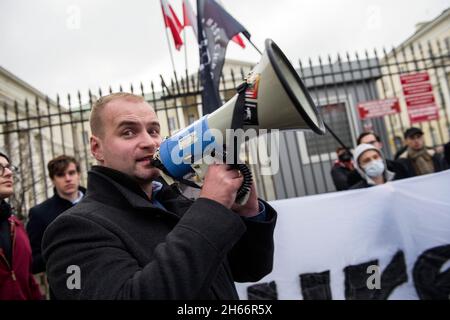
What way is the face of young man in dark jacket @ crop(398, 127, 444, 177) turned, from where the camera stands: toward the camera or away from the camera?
toward the camera

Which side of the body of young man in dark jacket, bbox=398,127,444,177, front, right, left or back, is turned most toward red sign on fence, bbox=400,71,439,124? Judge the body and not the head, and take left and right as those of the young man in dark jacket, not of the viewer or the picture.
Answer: back

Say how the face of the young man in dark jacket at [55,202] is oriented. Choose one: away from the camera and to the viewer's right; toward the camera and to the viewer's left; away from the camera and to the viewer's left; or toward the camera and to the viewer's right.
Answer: toward the camera and to the viewer's right

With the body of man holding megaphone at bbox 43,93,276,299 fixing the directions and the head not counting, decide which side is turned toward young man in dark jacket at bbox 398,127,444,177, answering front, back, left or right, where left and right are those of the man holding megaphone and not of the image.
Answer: left

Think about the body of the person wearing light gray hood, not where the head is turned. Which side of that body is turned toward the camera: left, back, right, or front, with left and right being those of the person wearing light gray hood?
front

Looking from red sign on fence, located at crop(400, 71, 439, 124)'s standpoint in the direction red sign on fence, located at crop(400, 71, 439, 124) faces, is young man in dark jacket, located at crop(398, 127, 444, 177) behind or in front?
in front

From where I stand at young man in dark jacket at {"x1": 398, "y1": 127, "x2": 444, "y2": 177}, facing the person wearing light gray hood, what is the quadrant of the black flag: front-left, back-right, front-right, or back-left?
front-right

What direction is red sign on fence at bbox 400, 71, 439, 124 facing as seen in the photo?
toward the camera

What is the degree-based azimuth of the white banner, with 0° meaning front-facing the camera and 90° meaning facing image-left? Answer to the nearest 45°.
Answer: approximately 0°

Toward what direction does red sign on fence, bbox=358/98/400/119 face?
toward the camera

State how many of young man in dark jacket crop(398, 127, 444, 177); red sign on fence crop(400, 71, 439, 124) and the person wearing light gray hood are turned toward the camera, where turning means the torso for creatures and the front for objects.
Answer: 3

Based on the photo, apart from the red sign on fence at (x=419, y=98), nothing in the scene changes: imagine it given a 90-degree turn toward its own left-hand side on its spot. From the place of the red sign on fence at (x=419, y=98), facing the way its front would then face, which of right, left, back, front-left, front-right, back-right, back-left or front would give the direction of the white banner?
right

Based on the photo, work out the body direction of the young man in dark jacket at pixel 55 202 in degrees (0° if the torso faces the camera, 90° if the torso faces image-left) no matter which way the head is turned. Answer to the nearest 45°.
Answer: approximately 315°
